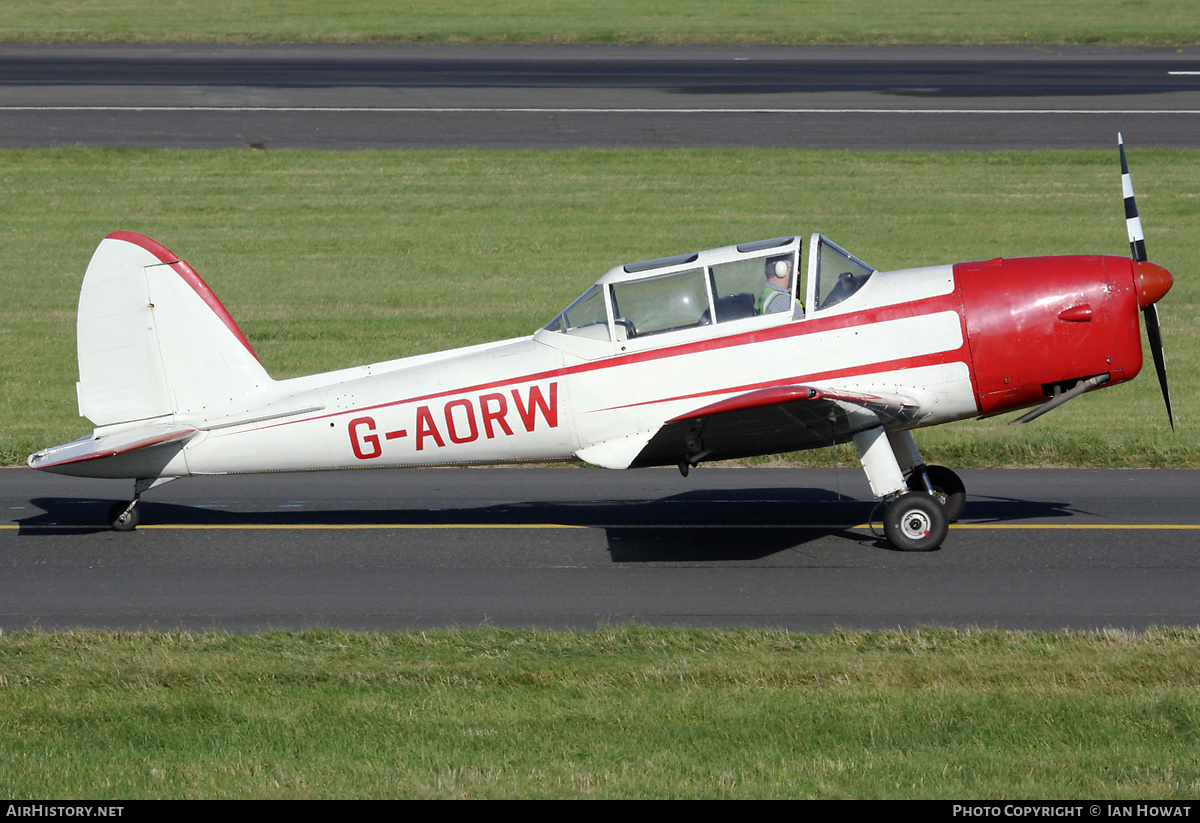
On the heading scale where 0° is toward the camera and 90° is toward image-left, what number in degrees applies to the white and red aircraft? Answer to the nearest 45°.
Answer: approximately 270°
